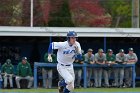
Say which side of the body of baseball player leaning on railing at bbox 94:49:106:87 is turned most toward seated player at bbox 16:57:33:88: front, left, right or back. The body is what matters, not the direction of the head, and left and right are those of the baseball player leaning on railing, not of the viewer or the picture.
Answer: right

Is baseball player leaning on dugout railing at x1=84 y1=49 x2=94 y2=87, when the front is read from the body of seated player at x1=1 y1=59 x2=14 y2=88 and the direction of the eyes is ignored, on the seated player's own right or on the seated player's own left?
on the seated player's own left

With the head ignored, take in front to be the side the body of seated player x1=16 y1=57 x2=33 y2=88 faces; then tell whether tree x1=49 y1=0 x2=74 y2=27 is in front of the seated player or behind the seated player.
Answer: behind

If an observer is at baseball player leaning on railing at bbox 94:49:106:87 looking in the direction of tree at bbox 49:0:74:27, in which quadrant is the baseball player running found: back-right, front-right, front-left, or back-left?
back-left

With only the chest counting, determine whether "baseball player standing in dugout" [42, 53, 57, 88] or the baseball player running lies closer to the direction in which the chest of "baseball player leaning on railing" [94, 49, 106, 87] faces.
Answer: the baseball player running

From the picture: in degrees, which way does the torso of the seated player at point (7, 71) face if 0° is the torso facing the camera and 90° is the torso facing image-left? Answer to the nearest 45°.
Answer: approximately 0°

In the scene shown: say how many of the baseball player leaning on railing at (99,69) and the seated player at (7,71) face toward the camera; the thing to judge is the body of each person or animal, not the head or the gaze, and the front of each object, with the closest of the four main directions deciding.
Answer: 2

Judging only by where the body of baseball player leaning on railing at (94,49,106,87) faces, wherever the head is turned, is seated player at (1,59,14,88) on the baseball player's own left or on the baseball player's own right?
on the baseball player's own right

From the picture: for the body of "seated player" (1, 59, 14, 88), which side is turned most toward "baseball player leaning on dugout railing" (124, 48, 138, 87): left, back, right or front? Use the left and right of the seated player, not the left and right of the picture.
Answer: left
